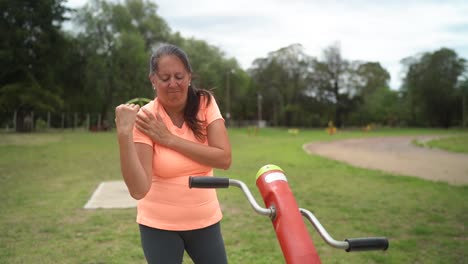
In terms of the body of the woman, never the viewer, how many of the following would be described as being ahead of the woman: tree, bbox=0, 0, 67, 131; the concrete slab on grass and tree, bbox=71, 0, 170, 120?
0

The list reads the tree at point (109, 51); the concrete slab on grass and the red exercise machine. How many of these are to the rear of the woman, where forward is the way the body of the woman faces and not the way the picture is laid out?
2

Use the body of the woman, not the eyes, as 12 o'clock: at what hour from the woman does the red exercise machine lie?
The red exercise machine is roughly at 11 o'clock from the woman.

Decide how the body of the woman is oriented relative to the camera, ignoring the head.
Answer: toward the camera

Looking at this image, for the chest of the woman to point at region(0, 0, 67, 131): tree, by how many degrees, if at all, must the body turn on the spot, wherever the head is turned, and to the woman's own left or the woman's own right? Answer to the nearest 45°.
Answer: approximately 180°

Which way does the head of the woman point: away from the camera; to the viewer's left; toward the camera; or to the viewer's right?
toward the camera

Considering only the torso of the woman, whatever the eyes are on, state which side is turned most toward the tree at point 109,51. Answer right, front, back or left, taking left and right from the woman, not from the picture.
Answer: back

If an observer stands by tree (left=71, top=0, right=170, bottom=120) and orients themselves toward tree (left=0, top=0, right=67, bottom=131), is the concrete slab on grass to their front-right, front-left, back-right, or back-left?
front-left

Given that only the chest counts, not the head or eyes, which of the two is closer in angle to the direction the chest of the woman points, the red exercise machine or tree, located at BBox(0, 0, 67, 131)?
the red exercise machine

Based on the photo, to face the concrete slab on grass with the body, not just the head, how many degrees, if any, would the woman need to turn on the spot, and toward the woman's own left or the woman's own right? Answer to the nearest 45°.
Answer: approximately 180°

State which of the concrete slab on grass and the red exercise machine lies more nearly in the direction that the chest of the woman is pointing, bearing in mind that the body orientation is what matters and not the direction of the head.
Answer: the red exercise machine
